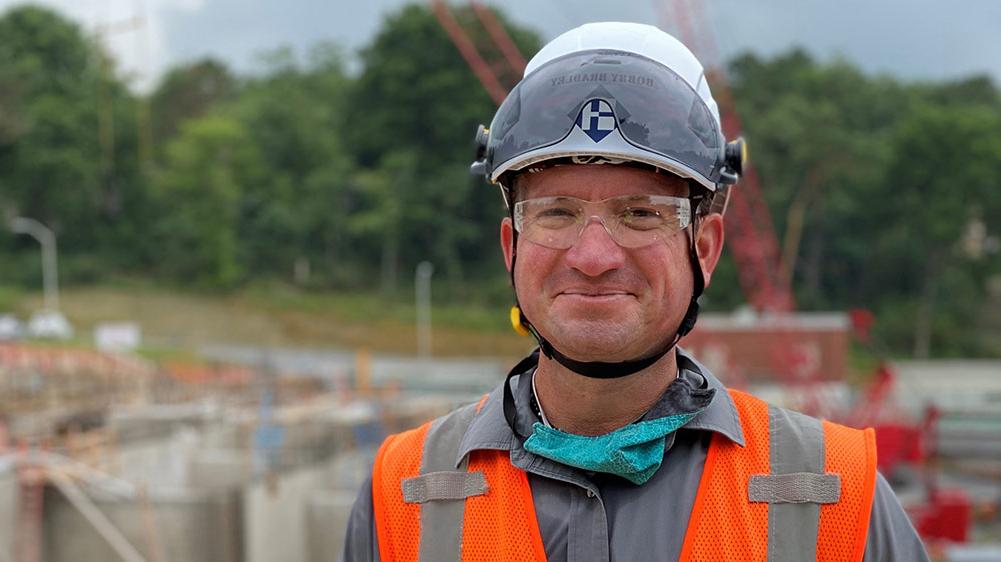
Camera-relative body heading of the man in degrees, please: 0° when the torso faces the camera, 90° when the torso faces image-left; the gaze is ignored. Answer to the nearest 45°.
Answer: approximately 0°

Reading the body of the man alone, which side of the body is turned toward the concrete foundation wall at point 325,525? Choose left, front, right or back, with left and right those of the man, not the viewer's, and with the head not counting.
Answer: back

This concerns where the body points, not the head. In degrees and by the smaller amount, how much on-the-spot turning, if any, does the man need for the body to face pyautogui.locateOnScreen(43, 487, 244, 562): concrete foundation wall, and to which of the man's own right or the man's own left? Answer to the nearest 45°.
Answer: approximately 135° to the man's own right
